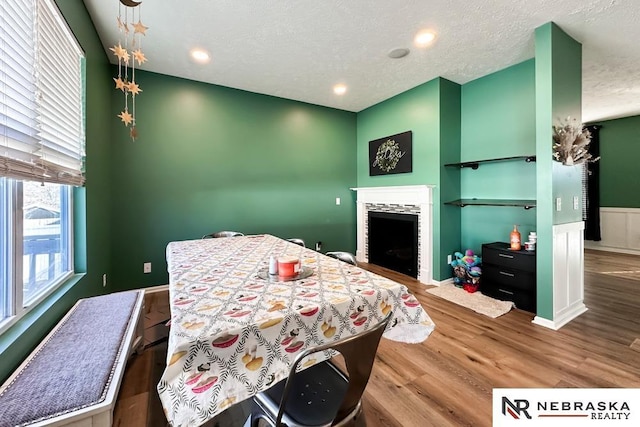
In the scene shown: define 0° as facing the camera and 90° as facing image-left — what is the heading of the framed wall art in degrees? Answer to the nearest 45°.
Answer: approximately 45°

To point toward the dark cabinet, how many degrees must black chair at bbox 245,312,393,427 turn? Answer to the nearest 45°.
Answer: approximately 90° to its right

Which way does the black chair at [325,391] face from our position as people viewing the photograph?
facing away from the viewer and to the left of the viewer
